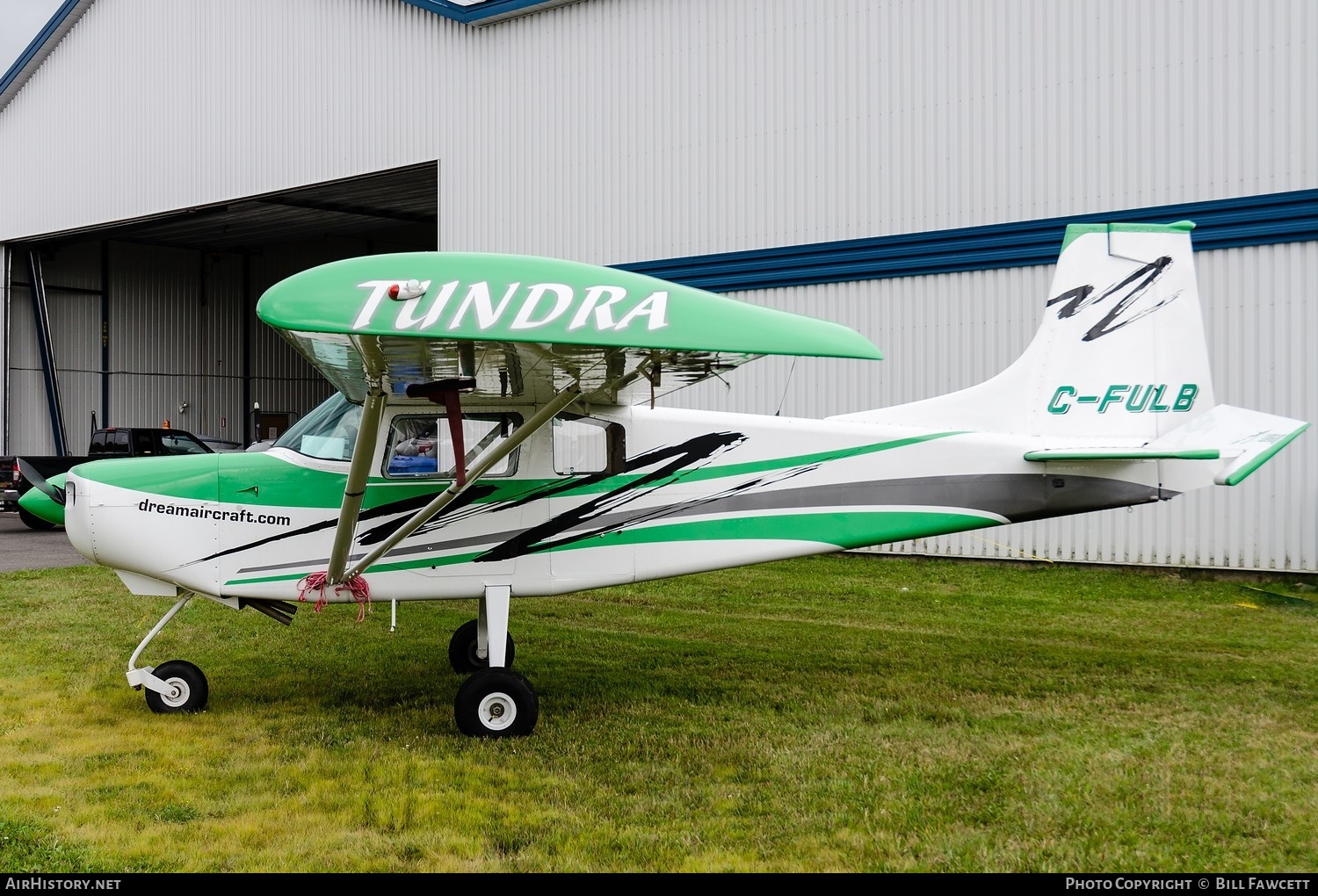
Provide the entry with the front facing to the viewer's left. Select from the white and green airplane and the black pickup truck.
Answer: the white and green airplane

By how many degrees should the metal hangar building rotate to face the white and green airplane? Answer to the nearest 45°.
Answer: approximately 45° to its left

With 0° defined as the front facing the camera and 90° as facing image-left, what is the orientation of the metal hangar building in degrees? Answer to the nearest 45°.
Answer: approximately 45°

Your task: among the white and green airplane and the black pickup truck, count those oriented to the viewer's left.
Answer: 1

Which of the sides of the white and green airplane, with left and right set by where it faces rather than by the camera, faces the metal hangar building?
right

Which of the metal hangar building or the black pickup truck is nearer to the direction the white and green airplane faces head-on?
the black pickup truck

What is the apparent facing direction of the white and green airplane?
to the viewer's left

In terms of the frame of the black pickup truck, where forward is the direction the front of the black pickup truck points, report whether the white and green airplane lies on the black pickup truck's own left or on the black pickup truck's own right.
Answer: on the black pickup truck's own right

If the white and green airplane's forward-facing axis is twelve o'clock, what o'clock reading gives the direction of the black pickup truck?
The black pickup truck is roughly at 2 o'clock from the white and green airplane.

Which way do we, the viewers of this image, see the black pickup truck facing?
facing away from the viewer and to the right of the viewer

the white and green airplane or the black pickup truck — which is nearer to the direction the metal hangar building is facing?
the white and green airplane
